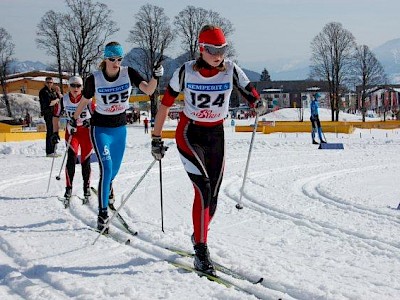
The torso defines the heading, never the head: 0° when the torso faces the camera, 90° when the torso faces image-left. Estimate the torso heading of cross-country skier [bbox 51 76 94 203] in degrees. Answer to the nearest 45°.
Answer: approximately 0°

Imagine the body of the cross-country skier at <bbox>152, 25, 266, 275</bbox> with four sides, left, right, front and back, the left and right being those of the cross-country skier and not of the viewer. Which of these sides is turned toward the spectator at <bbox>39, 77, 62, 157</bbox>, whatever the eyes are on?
back

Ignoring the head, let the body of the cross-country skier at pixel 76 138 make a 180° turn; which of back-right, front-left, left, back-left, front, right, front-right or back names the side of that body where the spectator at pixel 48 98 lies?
front

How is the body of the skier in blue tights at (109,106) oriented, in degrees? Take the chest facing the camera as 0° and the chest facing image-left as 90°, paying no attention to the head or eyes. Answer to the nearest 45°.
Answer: approximately 315°
